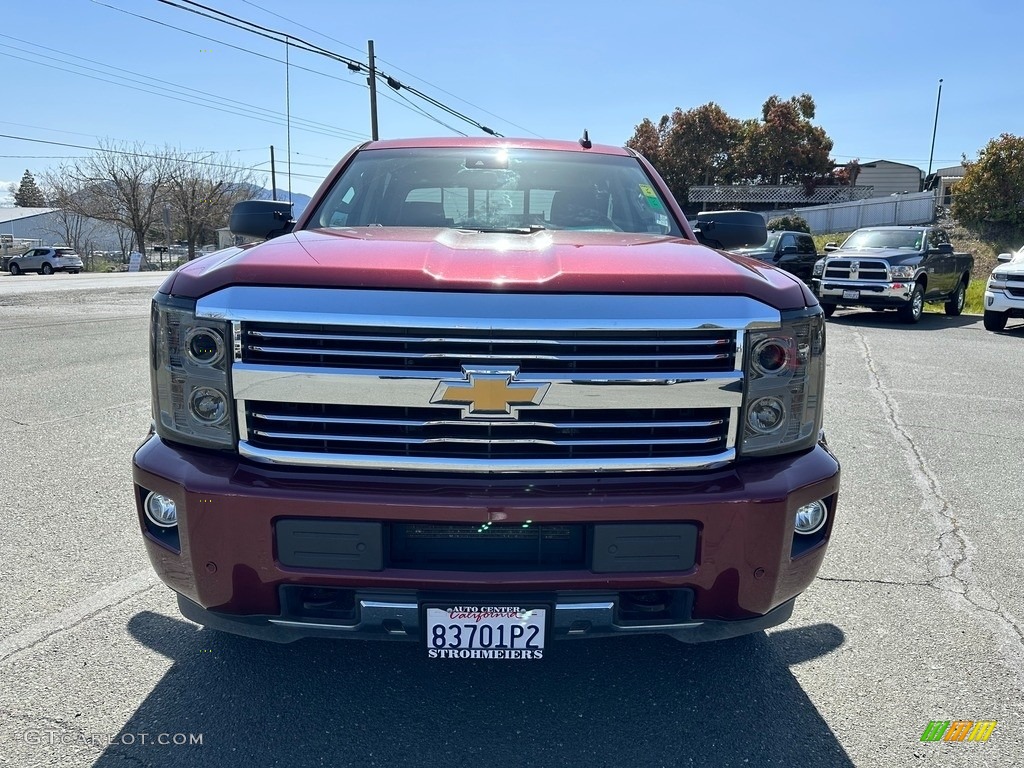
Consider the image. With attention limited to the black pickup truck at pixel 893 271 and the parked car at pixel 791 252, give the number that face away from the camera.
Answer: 0

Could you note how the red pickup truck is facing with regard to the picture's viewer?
facing the viewer

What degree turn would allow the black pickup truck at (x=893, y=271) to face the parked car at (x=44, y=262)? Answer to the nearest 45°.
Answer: approximately 45° to its right

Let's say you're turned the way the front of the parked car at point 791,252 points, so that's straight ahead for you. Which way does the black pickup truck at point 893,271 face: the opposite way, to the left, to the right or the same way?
the same way

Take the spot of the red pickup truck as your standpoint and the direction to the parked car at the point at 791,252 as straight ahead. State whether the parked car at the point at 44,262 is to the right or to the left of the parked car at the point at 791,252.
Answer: left

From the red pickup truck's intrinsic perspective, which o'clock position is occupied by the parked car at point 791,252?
The parked car is roughly at 7 o'clock from the red pickup truck.

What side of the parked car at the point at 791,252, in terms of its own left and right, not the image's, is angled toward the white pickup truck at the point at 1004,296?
left

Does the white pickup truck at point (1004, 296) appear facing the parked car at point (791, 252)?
no

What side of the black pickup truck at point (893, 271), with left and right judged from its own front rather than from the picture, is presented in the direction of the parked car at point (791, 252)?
right

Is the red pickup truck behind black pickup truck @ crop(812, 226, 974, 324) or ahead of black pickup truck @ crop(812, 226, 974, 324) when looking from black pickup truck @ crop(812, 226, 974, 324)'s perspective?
ahead

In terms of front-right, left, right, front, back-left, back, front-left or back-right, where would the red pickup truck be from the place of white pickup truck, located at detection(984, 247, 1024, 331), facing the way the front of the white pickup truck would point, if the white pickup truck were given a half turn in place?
back-right

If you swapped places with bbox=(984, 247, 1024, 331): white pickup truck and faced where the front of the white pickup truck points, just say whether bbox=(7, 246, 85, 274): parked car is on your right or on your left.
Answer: on your right

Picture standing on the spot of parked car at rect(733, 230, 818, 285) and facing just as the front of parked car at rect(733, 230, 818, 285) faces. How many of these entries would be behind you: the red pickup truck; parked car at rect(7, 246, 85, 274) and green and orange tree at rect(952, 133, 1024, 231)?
1

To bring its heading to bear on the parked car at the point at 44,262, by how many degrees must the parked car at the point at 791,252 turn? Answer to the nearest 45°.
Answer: approximately 45° to its right

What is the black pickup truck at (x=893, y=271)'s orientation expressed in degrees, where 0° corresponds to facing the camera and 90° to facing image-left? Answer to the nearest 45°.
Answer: approximately 45°

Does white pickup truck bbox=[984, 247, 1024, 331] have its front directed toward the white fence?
no

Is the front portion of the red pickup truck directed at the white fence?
no

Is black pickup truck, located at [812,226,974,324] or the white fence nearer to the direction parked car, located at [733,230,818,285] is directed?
the black pickup truck

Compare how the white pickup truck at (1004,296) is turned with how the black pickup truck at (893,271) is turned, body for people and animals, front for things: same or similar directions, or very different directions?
same or similar directions
